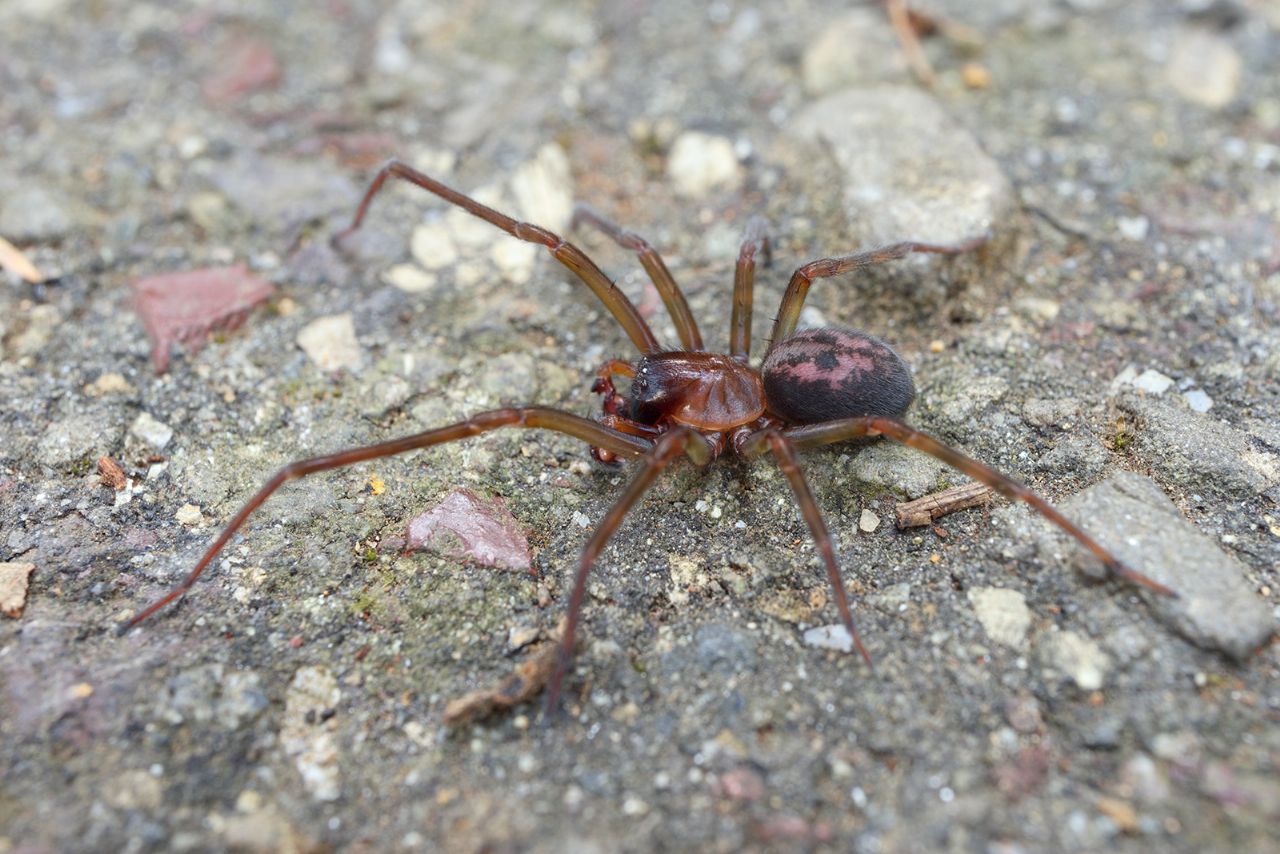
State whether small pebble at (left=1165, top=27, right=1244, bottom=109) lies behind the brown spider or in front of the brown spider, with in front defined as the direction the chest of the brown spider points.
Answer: behind

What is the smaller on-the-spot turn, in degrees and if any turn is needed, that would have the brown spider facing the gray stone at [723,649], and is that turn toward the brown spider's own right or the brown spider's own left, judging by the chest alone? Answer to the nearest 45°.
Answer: approximately 90° to the brown spider's own left

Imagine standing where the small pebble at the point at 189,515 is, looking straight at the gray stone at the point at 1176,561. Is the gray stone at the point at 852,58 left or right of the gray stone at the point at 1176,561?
left

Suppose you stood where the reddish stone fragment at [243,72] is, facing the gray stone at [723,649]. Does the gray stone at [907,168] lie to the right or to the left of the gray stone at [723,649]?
left

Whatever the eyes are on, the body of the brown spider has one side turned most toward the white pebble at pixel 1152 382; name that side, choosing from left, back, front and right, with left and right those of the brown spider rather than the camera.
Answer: back

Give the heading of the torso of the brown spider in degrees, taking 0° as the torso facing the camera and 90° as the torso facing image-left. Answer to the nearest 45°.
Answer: approximately 90°

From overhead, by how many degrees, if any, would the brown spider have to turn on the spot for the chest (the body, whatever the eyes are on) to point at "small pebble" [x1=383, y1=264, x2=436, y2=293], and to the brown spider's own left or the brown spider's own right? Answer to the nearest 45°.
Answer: approximately 45° to the brown spider's own right

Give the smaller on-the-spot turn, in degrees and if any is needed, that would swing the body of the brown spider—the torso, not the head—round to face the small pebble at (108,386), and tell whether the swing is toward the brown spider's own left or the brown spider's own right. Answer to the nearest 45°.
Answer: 0° — it already faces it

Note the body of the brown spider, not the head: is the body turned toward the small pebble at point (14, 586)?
yes

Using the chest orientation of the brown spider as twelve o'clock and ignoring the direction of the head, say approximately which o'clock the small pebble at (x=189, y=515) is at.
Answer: The small pebble is roughly at 12 o'clock from the brown spider.

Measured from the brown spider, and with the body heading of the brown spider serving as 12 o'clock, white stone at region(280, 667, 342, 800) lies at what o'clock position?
The white stone is roughly at 11 o'clock from the brown spider.

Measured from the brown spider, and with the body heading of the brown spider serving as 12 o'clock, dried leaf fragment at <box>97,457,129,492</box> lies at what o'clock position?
The dried leaf fragment is roughly at 12 o'clock from the brown spider.

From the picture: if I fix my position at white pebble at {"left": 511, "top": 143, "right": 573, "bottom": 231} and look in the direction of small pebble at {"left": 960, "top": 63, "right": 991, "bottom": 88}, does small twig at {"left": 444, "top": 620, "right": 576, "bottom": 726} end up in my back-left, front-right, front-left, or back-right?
back-right

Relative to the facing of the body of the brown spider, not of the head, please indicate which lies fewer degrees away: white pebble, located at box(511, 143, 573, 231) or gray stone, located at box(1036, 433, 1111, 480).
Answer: the white pebble
